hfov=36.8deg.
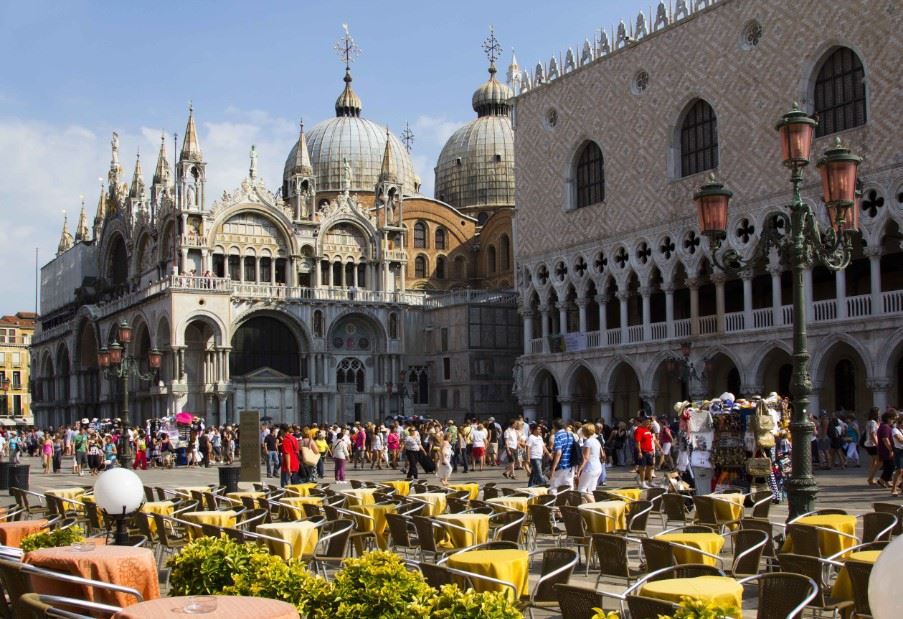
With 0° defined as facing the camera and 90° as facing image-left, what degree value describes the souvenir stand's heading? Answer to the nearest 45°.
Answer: approximately 0°

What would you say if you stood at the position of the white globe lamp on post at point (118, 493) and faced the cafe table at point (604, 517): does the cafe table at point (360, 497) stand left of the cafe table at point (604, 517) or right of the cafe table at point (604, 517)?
left

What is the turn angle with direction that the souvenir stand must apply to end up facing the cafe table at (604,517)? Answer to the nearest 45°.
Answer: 0° — it already faces it

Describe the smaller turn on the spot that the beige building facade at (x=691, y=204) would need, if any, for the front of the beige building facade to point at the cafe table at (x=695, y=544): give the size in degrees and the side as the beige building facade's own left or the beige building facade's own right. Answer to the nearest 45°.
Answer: approximately 45° to the beige building facade's own left

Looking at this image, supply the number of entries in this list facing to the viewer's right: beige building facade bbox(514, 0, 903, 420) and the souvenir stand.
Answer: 0

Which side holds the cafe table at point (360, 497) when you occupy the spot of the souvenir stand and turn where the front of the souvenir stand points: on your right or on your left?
on your right

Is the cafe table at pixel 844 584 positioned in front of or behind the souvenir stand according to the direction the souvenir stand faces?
in front

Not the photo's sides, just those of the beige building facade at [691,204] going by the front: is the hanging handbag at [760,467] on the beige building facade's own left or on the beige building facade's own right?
on the beige building facade's own left

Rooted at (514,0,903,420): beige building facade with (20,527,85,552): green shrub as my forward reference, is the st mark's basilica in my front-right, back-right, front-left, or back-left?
back-right

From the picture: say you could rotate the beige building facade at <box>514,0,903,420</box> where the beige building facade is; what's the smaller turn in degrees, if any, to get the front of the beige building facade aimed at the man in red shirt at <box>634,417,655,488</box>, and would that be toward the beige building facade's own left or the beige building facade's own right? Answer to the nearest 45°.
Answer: approximately 45° to the beige building facade's own left

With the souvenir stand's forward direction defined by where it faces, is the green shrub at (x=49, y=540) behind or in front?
in front

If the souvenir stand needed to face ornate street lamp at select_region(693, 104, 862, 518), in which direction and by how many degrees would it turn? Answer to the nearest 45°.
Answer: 0° — it already faces it

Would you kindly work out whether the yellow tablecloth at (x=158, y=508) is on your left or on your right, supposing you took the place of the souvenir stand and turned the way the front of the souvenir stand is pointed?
on your right

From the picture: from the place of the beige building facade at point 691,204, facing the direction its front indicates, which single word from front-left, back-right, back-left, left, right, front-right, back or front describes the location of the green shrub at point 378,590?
front-left

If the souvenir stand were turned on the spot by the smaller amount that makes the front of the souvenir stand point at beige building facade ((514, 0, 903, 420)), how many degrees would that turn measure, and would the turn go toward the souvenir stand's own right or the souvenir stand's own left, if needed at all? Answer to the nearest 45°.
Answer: approximately 180°

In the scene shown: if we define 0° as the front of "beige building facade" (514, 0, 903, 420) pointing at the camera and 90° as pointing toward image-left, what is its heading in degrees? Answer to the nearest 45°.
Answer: approximately 45°
